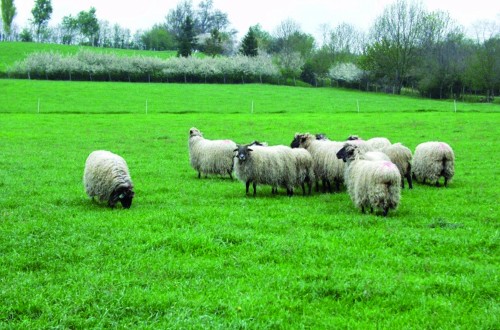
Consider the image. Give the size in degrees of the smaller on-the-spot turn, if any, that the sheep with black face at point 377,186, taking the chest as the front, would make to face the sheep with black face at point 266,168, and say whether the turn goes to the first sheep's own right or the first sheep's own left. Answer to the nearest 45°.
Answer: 0° — it already faces it

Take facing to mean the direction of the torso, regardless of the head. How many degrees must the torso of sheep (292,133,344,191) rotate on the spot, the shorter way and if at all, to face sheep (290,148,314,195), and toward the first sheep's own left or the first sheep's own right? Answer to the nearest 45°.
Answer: approximately 45° to the first sheep's own left

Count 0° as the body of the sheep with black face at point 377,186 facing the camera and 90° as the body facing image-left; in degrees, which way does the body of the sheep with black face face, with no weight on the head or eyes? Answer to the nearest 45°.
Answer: approximately 135°

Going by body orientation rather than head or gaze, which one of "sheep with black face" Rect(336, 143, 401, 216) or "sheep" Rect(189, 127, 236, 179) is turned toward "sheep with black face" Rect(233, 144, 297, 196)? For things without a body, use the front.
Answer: "sheep with black face" Rect(336, 143, 401, 216)

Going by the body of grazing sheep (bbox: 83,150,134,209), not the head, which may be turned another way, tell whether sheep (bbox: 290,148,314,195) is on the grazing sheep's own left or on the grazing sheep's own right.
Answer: on the grazing sheep's own left

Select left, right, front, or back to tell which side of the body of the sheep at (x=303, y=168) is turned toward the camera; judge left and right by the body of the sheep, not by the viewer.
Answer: left

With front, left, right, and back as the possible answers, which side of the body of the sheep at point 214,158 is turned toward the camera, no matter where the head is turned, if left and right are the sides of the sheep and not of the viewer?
left

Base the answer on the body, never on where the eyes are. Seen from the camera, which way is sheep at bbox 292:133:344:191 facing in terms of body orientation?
to the viewer's left

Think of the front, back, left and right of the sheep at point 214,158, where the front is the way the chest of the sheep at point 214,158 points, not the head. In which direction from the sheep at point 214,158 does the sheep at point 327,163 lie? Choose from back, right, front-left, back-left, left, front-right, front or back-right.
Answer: back-left
